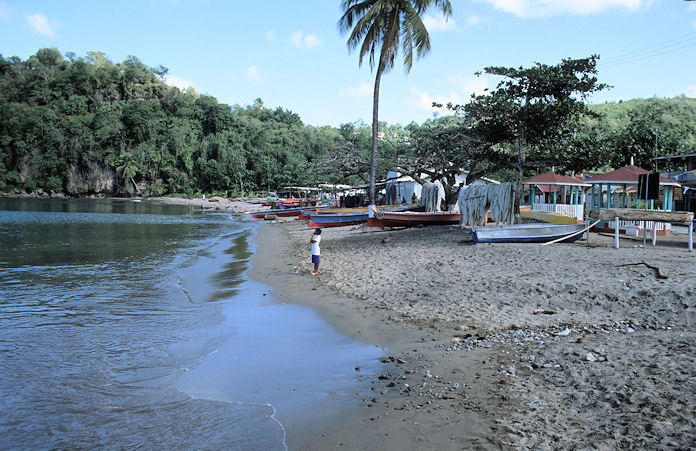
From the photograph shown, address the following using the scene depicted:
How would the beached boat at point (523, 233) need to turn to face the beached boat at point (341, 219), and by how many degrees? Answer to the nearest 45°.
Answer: approximately 135° to its left

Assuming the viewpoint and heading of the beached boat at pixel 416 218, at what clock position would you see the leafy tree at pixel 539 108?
The leafy tree is roughly at 6 o'clock from the beached boat.

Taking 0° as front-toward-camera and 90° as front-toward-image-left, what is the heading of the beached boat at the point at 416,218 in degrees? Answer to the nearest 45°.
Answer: approximately 90°

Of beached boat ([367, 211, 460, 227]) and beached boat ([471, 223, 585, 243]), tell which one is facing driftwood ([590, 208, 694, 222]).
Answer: beached boat ([471, 223, 585, 243])

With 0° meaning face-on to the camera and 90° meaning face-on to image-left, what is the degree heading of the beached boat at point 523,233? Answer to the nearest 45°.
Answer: approximately 270°

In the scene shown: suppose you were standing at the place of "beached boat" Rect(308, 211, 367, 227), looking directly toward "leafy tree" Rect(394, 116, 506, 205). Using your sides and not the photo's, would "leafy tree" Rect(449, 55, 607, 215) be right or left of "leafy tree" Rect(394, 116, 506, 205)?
right

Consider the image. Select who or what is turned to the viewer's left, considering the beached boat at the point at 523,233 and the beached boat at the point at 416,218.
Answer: the beached boat at the point at 416,218

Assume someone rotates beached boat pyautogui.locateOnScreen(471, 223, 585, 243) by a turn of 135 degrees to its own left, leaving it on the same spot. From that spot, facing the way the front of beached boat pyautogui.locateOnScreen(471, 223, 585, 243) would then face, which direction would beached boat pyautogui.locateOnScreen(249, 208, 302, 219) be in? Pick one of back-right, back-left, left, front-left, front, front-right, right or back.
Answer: front

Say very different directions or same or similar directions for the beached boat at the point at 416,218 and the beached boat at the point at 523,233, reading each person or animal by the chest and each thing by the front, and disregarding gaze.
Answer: very different directions

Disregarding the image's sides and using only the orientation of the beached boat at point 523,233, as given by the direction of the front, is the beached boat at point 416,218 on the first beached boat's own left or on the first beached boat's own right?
on the first beached boat's own left

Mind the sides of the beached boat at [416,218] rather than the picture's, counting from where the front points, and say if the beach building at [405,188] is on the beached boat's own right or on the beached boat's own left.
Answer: on the beached boat's own right

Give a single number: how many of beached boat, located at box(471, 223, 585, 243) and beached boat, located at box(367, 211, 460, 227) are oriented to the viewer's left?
1
